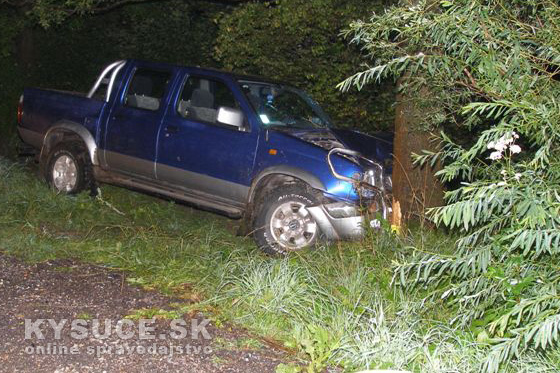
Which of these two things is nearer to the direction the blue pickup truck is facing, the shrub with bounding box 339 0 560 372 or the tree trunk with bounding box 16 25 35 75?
the shrub

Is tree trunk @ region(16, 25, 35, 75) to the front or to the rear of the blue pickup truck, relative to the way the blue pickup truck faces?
to the rear

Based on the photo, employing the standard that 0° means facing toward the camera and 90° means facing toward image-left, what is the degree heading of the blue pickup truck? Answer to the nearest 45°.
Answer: approximately 315°

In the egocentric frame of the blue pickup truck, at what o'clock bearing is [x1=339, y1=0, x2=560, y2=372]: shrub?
The shrub is roughly at 1 o'clock from the blue pickup truck.

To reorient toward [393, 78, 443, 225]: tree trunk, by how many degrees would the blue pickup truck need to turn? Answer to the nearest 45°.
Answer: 0° — it already faces it
